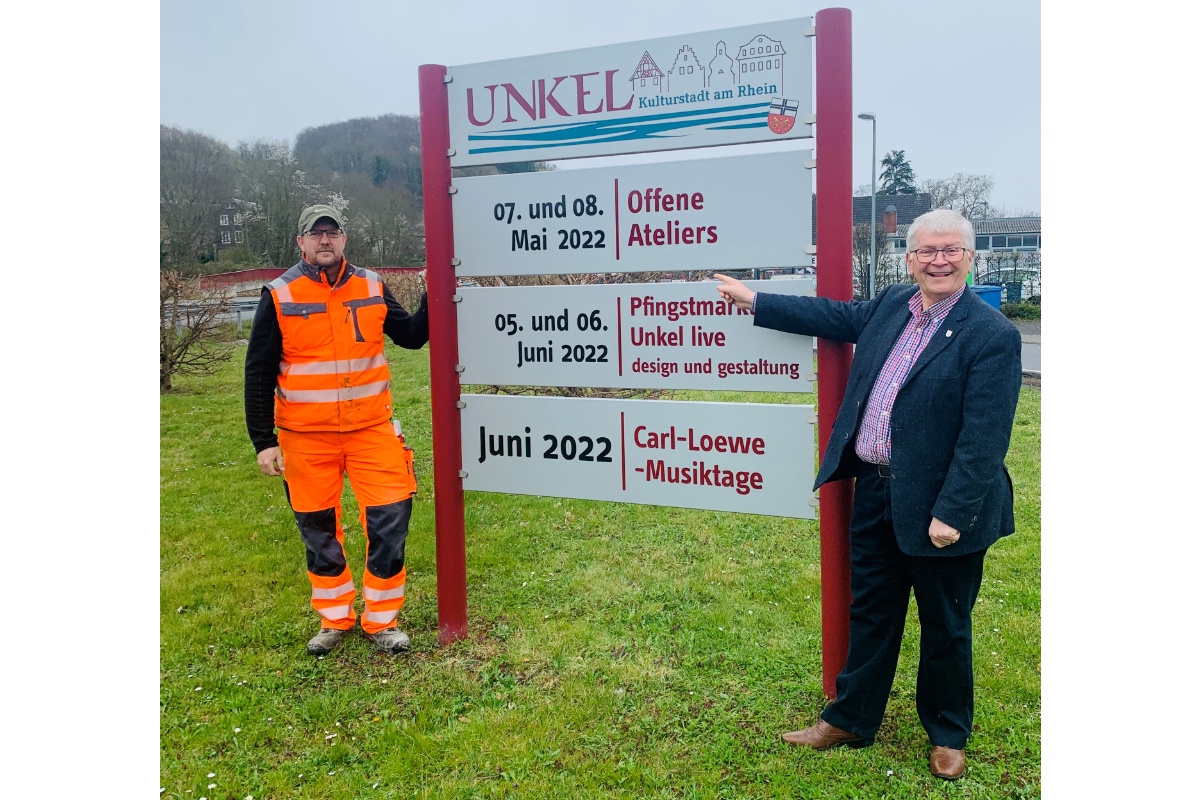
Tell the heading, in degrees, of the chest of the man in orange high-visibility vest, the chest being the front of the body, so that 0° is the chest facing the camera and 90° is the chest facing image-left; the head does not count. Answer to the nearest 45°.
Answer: approximately 0°

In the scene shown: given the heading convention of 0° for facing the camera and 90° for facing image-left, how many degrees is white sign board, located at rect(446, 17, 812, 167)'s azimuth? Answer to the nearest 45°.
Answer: approximately 45°

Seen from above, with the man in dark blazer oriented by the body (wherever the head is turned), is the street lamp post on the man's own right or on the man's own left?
on the man's own right

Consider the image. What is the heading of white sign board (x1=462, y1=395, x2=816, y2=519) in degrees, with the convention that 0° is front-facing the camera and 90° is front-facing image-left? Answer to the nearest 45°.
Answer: approximately 45°

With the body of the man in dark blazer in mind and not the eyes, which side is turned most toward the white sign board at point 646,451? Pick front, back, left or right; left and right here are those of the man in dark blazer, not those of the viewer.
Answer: right

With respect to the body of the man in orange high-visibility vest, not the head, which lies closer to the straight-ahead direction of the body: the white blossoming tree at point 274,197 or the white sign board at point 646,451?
the white sign board

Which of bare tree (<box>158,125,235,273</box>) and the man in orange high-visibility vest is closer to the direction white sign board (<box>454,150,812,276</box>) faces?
the man in orange high-visibility vest

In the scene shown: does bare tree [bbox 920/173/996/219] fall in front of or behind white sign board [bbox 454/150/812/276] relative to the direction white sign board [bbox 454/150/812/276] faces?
behind

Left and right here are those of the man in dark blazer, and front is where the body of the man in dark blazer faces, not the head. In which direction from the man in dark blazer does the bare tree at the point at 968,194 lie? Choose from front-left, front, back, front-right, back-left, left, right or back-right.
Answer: back-right
